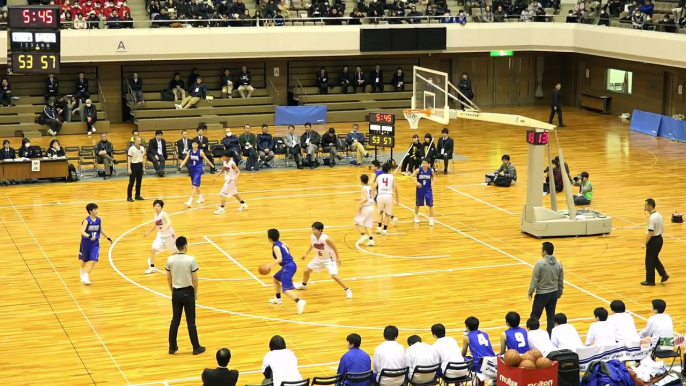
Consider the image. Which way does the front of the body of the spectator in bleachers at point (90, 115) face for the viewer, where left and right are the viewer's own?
facing the viewer

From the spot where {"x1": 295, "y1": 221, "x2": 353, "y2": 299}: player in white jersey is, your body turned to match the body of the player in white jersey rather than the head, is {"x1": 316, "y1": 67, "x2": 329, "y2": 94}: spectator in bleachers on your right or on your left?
on your right

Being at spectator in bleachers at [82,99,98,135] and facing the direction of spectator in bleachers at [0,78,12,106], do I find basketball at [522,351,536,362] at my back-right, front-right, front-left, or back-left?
back-left

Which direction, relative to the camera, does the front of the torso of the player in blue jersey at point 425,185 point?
toward the camera

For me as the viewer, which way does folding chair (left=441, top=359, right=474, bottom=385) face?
facing away from the viewer

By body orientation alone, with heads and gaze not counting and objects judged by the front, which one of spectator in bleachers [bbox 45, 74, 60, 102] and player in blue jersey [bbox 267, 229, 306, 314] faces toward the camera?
the spectator in bleachers

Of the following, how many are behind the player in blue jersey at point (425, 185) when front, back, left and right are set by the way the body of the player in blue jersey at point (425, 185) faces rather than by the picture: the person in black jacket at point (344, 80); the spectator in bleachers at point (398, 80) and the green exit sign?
3

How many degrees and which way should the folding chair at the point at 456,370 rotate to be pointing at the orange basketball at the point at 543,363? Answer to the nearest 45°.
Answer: approximately 135° to its right

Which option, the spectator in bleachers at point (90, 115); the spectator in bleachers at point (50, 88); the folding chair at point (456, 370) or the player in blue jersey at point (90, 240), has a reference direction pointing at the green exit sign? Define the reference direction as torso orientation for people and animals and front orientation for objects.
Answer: the folding chair

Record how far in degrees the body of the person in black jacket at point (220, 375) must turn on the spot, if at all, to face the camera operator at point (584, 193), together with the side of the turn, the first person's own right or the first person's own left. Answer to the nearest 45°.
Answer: approximately 45° to the first person's own right

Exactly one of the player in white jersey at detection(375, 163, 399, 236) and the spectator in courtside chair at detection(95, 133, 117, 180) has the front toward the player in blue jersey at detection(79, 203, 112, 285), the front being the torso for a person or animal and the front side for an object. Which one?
the spectator in courtside chair

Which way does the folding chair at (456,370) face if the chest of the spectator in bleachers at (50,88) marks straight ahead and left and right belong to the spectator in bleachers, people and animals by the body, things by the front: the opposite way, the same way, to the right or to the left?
the opposite way

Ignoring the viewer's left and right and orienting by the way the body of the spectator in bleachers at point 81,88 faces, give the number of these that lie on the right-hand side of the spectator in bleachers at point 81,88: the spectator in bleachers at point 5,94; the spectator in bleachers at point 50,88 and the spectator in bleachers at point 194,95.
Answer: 2

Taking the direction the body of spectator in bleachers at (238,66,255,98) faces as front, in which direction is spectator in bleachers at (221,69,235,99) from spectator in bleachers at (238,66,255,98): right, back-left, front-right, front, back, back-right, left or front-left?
right

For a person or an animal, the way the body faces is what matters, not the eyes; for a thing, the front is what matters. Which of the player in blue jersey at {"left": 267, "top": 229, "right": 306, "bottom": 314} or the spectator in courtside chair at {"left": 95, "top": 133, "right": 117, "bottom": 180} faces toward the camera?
the spectator in courtside chair

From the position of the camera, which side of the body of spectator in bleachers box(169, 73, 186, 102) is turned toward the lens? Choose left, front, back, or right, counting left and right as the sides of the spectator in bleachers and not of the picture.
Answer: front

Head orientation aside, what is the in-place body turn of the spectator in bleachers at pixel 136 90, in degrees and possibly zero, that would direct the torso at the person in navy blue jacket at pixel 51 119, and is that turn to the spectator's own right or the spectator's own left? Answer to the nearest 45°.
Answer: approximately 45° to the spectator's own right

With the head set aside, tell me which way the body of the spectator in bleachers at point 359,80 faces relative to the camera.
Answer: toward the camera

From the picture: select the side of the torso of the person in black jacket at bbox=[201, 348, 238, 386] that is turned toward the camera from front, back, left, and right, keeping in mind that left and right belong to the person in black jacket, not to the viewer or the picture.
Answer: back
